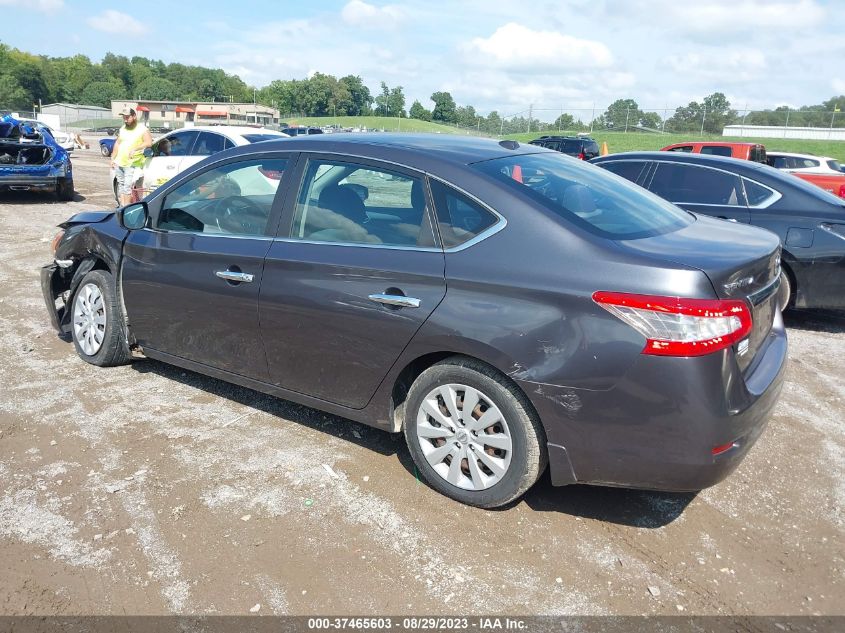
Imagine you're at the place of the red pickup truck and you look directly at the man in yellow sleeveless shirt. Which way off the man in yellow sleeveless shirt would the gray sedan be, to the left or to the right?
left

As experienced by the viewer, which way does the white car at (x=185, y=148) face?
facing away from the viewer and to the left of the viewer

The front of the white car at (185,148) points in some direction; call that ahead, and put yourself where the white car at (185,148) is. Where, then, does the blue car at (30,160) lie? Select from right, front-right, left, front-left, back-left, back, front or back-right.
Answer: front

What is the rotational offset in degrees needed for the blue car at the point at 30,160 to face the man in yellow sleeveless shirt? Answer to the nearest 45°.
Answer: approximately 180°

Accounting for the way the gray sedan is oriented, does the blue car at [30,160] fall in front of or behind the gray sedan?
in front

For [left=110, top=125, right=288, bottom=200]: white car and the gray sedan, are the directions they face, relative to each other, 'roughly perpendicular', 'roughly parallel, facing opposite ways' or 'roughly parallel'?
roughly parallel

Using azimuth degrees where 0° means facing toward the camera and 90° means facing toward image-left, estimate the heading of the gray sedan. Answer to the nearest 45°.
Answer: approximately 135°

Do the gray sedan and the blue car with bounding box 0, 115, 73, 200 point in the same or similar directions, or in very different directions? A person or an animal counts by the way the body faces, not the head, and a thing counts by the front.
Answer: same or similar directions

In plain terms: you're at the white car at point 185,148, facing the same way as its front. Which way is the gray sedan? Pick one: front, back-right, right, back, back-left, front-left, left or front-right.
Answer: back-left
